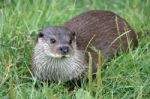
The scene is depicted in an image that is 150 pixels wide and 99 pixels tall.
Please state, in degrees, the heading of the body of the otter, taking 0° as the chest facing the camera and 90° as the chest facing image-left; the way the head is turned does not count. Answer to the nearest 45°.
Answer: approximately 45°
